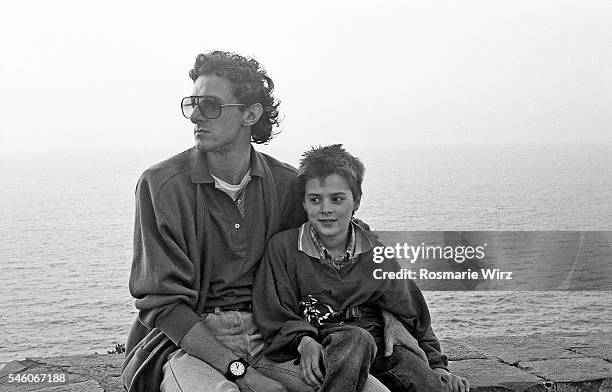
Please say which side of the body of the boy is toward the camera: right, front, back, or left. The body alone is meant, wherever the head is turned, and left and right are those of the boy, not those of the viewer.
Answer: front

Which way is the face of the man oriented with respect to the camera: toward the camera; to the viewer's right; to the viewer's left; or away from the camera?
to the viewer's left
